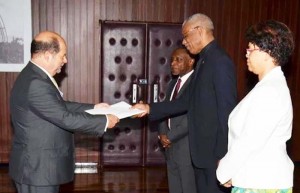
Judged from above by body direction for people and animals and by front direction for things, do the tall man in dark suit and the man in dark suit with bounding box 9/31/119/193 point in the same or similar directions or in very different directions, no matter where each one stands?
very different directions

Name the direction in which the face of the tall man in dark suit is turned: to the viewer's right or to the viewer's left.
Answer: to the viewer's left

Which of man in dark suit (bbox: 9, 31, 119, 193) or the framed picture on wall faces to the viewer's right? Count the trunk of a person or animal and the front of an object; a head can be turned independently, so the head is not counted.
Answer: the man in dark suit

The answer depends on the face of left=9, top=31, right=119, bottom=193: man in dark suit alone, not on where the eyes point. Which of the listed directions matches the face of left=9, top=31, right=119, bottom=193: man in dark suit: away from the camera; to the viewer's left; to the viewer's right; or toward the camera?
to the viewer's right

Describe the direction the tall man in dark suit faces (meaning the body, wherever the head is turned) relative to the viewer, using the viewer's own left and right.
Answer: facing to the left of the viewer

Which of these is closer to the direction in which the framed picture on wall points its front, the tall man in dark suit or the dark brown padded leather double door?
the tall man in dark suit

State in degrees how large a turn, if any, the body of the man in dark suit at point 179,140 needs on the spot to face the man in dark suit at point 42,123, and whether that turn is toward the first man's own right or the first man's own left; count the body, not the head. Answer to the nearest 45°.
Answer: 0° — they already face them

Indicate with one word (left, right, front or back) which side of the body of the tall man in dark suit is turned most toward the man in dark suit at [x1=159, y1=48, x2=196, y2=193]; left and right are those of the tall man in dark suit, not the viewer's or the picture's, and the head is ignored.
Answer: right
